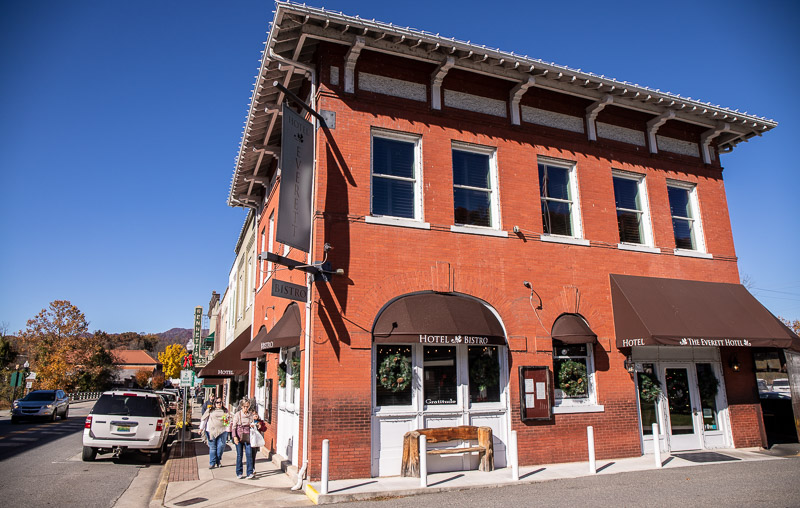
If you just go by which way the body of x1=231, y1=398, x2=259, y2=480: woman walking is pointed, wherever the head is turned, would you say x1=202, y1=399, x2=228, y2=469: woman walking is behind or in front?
behind

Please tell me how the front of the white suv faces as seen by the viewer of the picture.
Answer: facing away from the viewer

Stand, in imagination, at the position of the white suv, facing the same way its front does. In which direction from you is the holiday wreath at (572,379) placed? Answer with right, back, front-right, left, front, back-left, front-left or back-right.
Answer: back-right

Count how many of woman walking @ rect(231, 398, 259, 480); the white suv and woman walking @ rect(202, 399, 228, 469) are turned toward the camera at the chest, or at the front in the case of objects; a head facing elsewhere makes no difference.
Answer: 2

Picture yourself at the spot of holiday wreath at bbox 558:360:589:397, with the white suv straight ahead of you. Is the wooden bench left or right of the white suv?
left

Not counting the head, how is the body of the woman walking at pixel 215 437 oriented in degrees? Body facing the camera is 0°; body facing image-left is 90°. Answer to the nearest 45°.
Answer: approximately 0°

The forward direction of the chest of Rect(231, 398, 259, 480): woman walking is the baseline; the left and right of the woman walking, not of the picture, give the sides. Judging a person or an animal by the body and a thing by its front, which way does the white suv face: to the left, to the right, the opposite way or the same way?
the opposite way
